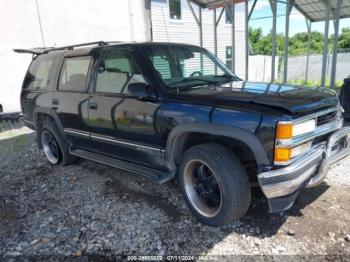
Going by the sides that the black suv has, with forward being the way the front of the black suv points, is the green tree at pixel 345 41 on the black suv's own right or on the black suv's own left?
on the black suv's own left

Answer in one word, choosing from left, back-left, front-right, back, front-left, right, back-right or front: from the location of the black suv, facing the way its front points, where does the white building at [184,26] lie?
back-left

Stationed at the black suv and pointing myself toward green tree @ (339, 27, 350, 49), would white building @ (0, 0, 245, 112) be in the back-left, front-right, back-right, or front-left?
front-left

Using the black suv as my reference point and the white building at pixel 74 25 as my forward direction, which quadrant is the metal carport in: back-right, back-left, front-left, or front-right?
front-right

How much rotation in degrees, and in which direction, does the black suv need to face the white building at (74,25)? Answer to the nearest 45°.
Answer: approximately 180°

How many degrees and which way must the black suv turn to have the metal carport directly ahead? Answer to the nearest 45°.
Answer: approximately 90° to its left
